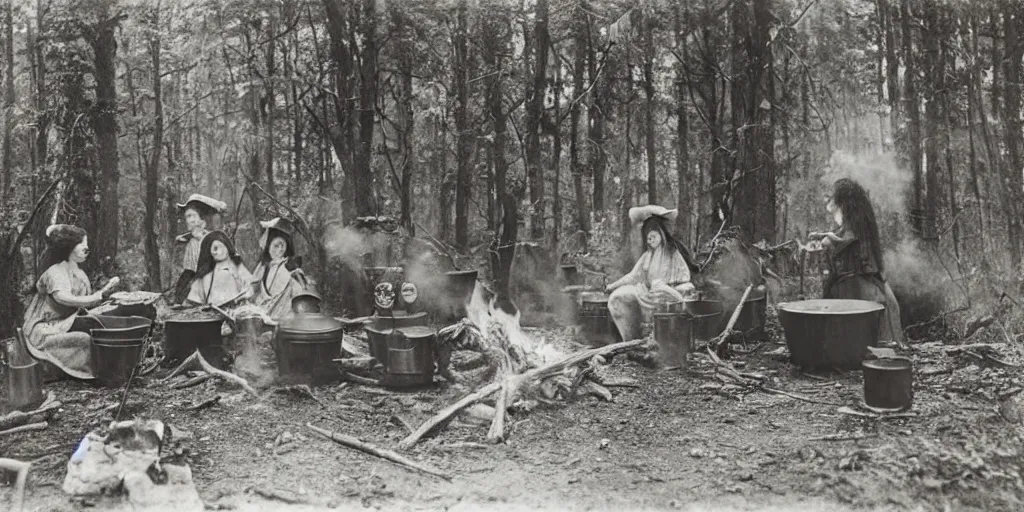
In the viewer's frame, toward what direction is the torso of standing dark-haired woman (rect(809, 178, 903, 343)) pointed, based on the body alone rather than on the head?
to the viewer's left

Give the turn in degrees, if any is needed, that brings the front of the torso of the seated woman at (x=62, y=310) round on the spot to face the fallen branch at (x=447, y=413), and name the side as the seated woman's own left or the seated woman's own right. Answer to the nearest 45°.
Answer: approximately 45° to the seated woman's own right

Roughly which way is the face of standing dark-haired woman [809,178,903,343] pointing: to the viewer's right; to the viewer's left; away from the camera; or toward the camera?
to the viewer's left

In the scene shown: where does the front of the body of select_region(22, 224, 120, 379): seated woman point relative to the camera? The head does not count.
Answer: to the viewer's right

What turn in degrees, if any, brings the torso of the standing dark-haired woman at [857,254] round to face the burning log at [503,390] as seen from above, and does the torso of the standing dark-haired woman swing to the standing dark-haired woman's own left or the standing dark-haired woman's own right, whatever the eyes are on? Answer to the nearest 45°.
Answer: approximately 45° to the standing dark-haired woman's own left

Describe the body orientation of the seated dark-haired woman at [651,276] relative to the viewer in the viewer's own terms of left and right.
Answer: facing the viewer and to the left of the viewer

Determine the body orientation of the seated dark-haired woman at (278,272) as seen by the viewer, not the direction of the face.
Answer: toward the camera

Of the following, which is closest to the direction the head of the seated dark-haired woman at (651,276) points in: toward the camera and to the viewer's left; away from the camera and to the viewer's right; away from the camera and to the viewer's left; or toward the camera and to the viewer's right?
toward the camera and to the viewer's left

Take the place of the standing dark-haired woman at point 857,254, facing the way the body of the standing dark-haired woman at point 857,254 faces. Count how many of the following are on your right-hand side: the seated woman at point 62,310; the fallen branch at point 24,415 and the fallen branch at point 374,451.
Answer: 0

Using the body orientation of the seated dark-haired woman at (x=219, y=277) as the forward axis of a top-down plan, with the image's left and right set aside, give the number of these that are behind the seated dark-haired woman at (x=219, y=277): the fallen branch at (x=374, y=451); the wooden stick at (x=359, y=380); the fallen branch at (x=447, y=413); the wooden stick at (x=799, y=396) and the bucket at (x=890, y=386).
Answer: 0

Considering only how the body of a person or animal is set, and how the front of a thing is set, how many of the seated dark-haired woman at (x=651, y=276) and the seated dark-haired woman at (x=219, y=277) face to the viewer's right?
0

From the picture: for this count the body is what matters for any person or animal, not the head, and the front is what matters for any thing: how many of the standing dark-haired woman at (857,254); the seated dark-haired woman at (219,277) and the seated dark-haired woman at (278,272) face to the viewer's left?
1

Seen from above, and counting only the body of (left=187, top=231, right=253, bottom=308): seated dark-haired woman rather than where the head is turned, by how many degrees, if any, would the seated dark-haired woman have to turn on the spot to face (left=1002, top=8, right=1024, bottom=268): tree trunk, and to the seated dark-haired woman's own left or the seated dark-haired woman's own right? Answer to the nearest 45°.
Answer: approximately 45° to the seated dark-haired woman's own left
